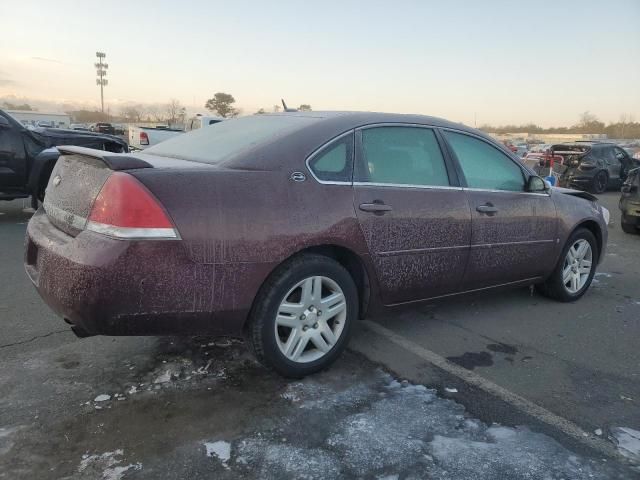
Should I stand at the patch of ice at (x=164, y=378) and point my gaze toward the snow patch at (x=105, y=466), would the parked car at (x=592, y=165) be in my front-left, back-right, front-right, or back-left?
back-left

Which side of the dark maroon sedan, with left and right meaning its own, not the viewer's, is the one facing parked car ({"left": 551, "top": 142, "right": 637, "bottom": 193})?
front

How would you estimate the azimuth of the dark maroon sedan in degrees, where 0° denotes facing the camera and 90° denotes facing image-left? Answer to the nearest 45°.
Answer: approximately 225°

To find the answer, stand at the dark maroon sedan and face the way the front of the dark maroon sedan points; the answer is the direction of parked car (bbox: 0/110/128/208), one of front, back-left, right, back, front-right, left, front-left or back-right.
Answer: left

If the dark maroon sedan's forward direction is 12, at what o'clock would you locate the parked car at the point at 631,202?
The parked car is roughly at 12 o'clock from the dark maroon sedan.
